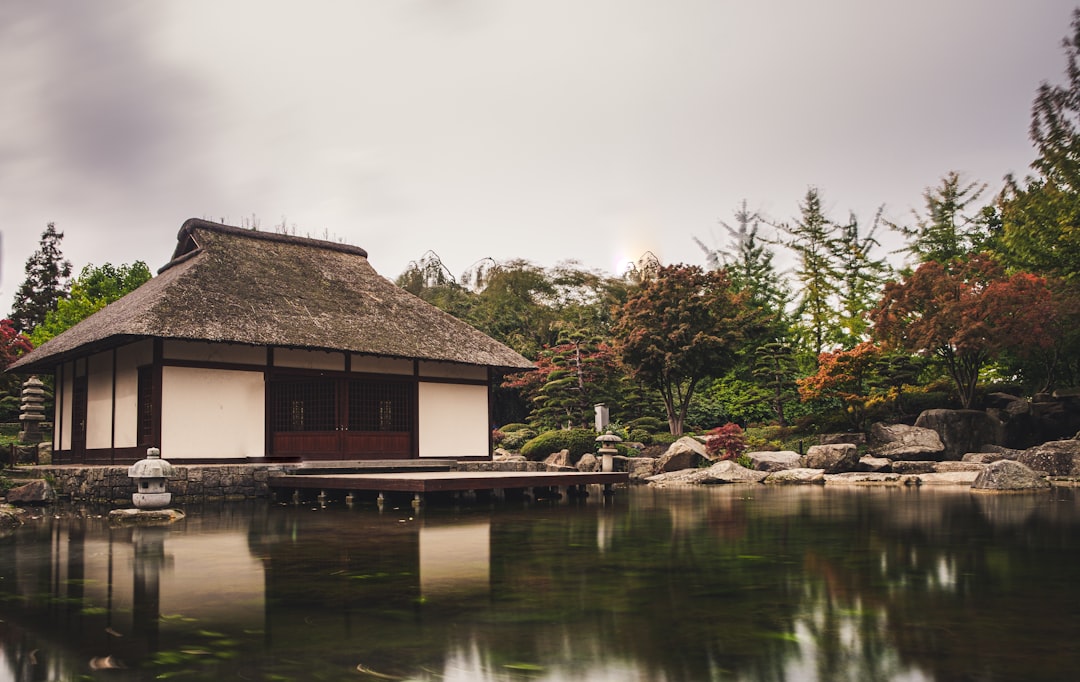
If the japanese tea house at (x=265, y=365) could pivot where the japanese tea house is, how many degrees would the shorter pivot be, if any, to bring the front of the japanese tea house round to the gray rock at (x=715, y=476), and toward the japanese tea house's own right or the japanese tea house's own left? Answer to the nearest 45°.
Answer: approximately 45° to the japanese tea house's own left

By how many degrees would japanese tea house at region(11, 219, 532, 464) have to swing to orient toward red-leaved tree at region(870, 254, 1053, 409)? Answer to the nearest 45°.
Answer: approximately 45° to its left

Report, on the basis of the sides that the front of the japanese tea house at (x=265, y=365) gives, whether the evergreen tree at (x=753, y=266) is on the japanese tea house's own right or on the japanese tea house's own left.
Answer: on the japanese tea house's own left

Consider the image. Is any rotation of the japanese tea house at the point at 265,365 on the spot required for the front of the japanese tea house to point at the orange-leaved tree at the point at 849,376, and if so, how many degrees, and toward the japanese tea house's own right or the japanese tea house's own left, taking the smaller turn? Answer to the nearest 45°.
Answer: approximately 45° to the japanese tea house's own left

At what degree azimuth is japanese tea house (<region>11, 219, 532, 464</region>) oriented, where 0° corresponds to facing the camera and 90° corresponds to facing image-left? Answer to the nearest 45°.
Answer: approximately 315°

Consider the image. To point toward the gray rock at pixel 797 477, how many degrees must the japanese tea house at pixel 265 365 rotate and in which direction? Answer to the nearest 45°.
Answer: approximately 45° to its left

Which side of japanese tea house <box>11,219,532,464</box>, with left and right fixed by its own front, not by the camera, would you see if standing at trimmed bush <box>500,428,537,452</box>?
left

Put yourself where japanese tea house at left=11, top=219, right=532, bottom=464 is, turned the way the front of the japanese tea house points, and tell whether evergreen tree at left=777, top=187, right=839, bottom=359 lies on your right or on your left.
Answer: on your left
